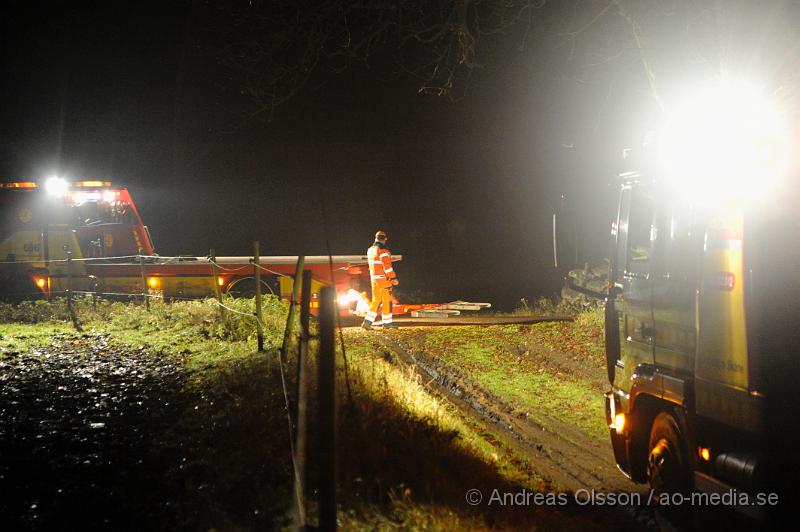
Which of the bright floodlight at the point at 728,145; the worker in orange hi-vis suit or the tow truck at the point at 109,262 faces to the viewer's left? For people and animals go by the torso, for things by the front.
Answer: the tow truck

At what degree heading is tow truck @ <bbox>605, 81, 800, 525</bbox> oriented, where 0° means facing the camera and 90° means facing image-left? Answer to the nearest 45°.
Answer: approximately 135°

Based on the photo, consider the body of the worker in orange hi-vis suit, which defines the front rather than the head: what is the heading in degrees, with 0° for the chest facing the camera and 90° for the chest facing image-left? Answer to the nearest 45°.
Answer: approximately 225°

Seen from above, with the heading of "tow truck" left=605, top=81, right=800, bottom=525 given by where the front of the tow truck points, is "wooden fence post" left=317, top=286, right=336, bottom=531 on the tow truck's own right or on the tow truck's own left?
on the tow truck's own left

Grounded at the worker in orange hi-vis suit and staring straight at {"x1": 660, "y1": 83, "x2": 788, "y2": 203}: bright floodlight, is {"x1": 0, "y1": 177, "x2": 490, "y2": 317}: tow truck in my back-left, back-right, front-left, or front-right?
back-right

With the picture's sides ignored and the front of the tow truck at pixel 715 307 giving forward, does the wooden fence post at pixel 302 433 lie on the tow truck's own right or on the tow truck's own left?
on the tow truck's own left

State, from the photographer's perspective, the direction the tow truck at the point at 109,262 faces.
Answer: facing to the left of the viewer
